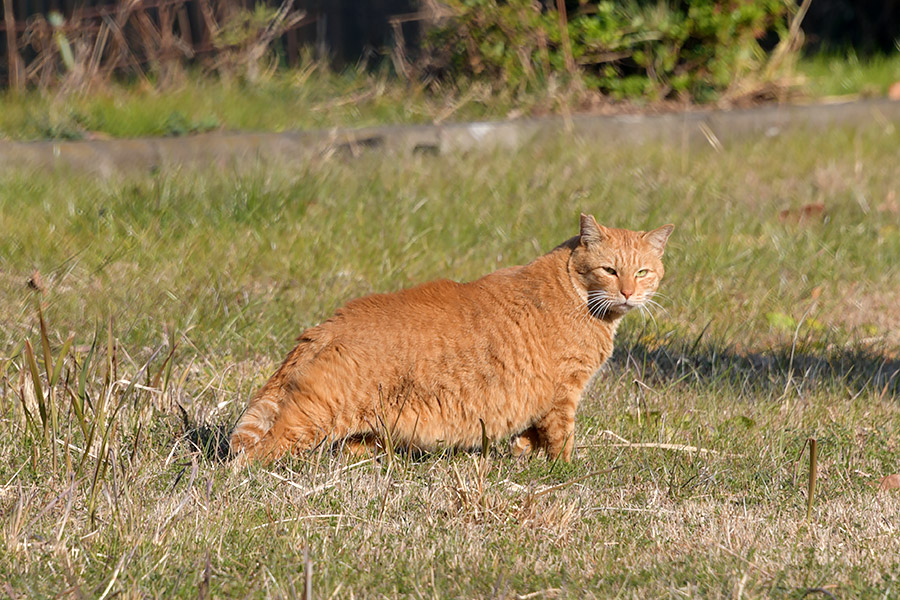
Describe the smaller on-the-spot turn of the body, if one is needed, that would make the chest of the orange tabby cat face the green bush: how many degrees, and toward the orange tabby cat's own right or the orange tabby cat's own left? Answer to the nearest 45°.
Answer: approximately 90° to the orange tabby cat's own left

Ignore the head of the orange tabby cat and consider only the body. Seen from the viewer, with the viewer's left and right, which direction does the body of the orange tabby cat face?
facing to the right of the viewer
